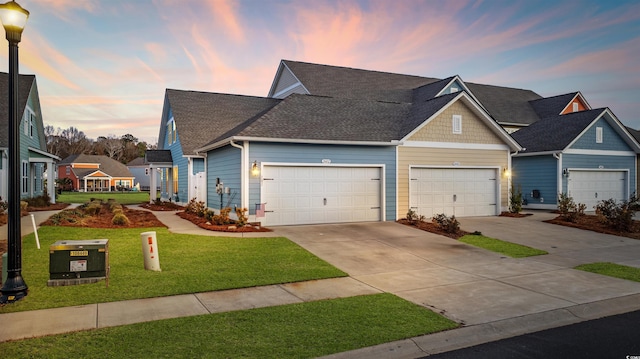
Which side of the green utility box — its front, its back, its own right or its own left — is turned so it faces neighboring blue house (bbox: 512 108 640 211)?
left

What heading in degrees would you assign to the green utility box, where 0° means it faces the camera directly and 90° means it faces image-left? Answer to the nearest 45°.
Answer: approximately 0°

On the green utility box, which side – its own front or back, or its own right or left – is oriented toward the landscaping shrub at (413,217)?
left

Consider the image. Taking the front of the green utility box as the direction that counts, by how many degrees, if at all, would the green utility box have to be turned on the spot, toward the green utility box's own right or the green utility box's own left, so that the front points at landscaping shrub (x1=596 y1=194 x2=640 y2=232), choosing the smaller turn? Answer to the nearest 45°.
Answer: approximately 90° to the green utility box's own left

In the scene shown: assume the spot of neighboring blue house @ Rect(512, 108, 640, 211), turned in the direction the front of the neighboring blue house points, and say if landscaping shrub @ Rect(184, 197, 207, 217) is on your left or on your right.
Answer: on your right

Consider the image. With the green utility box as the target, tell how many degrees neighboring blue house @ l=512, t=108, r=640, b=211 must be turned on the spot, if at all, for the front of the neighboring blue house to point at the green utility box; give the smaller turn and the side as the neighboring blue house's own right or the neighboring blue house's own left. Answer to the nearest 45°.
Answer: approximately 45° to the neighboring blue house's own right

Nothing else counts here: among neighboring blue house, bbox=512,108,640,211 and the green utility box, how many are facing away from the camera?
0

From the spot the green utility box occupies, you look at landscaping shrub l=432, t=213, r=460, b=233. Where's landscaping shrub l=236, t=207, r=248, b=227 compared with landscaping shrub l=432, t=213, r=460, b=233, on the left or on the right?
left

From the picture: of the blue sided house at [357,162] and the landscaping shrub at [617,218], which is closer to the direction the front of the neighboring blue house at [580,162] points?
the landscaping shrub

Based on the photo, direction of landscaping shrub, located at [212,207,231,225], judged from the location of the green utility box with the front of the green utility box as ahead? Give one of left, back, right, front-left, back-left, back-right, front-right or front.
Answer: back-left

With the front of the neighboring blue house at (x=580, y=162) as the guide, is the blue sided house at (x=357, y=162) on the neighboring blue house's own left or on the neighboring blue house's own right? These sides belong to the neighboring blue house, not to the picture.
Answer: on the neighboring blue house's own right

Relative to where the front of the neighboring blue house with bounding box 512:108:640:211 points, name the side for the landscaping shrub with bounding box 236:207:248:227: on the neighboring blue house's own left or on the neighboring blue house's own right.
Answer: on the neighboring blue house's own right

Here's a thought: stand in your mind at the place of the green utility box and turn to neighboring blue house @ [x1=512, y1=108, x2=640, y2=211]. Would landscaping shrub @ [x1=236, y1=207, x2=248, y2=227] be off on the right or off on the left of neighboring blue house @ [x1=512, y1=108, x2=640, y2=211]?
left

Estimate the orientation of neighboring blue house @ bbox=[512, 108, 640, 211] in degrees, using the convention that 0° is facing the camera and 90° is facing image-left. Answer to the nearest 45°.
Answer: approximately 315°

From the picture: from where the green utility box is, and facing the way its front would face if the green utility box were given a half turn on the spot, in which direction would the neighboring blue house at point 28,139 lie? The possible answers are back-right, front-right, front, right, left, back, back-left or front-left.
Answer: front
